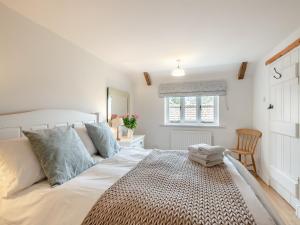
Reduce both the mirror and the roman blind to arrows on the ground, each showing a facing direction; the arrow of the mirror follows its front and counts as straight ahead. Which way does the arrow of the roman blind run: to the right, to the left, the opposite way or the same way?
to the right

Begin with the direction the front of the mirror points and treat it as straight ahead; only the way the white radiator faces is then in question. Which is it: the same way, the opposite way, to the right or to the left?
to the right

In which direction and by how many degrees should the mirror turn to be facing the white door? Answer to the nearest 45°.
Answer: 0° — it already faces it

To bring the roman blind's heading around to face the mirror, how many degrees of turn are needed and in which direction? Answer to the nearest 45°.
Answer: approximately 45° to its right

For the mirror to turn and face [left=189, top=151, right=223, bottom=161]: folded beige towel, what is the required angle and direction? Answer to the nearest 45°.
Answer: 0° — it already faces it

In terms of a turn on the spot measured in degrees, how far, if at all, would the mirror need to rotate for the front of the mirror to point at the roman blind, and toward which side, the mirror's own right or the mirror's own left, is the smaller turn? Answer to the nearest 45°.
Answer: approximately 45° to the mirror's own left

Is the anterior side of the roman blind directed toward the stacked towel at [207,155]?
yes

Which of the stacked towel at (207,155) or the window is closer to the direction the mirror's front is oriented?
the stacked towel

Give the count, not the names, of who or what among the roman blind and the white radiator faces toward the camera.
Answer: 2

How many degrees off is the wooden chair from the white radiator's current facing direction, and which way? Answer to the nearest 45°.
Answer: approximately 90° to its left

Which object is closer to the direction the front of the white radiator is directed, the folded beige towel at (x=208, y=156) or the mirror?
the folded beige towel

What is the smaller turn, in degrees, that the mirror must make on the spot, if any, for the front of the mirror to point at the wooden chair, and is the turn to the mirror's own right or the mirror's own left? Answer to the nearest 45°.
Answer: approximately 45° to the mirror's own left

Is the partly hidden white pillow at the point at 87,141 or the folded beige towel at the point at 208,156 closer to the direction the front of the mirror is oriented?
the folded beige towel
